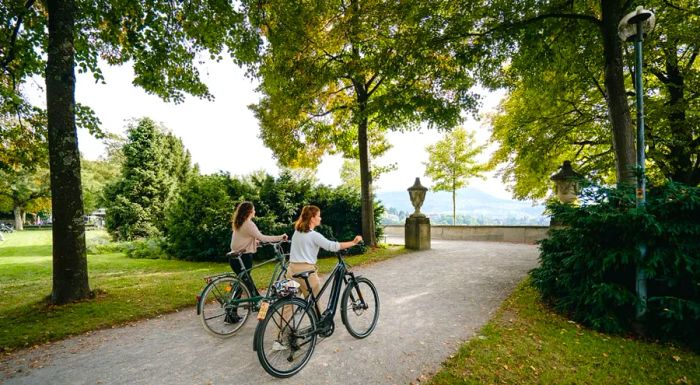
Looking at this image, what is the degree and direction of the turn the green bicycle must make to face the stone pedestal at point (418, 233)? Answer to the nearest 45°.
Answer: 0° — it already faces it

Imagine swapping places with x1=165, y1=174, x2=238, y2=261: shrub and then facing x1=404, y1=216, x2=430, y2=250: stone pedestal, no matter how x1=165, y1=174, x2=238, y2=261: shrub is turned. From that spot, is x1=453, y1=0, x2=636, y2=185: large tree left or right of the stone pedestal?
right

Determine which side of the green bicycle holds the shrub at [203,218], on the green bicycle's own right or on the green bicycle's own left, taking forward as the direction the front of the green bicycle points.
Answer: on the green bicycle's own left

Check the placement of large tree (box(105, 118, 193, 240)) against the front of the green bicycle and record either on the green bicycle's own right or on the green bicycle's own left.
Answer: on the green bicycle's own left

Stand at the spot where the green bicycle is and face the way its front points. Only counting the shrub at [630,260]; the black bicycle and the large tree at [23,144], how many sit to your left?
1

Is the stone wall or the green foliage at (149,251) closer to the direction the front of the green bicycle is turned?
the stone wall

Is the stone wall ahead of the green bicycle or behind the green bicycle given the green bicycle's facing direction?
ahead

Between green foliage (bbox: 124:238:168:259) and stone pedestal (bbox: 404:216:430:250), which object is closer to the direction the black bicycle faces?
the stone pedestal

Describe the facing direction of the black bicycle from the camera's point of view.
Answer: facing away from the viewer and to the right of the viewer

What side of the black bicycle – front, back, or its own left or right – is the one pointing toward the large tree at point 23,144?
left

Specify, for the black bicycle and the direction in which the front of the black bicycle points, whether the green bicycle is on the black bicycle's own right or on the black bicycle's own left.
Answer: on the black bicycle's own left

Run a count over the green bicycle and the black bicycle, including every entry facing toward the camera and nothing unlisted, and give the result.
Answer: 0

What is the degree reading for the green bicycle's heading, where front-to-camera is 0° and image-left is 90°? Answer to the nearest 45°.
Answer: approximately 225°
